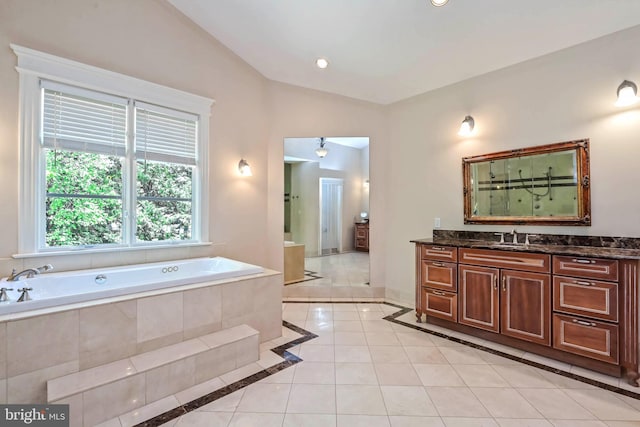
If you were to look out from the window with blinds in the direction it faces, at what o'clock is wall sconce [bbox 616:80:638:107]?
The wall sconce is roughly at 12 o'clock from the window with blinds.

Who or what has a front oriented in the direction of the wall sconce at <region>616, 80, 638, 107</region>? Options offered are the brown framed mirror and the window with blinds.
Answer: the window with blinds

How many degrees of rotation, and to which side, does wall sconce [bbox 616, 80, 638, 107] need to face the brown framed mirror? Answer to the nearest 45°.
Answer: approximately 45° to its right

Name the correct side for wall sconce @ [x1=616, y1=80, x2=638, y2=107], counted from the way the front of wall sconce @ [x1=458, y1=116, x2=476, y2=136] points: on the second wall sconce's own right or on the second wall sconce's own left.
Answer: on the second wall sconce's own left

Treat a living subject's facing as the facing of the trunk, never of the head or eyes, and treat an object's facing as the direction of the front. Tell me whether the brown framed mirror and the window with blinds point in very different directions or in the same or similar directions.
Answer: very different directions

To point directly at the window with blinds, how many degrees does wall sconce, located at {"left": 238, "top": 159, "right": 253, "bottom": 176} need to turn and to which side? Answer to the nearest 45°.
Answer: approximately 90° to its right

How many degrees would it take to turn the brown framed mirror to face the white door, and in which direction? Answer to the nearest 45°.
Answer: approximately 90° to its right

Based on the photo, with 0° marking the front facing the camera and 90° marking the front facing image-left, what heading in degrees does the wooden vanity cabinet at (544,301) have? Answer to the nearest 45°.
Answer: approximately 45°
